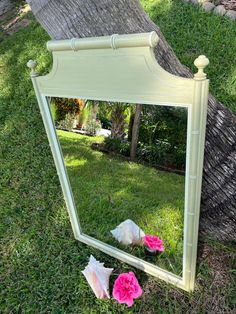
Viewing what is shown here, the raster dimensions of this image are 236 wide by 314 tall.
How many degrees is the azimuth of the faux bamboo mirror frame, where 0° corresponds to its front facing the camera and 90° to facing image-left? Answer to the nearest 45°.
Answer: approximately 45°
